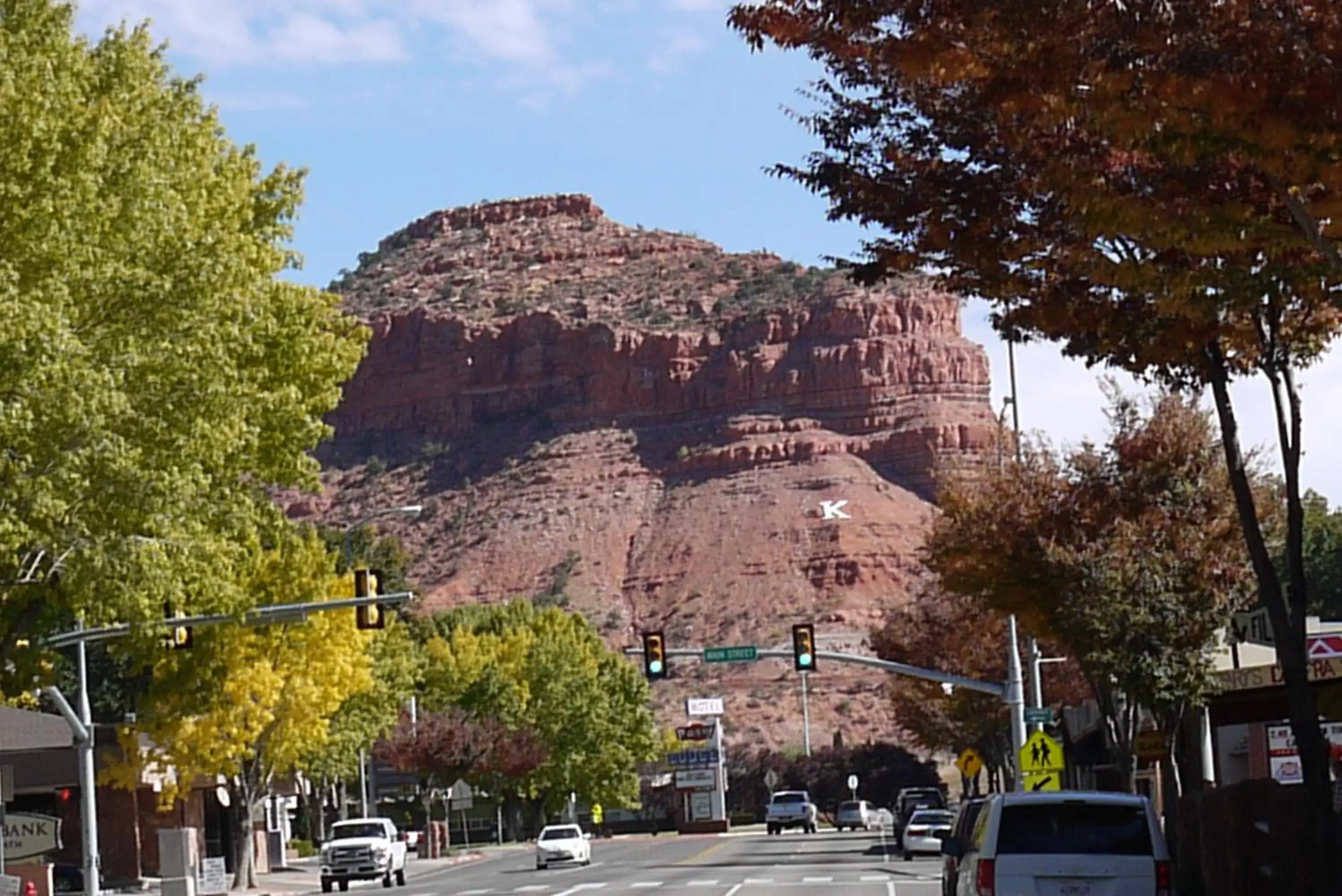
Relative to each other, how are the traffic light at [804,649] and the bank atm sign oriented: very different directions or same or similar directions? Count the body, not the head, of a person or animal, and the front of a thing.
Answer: same or similar directions

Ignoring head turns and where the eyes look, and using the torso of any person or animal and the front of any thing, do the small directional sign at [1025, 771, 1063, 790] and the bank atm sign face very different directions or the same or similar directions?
same or similar directions

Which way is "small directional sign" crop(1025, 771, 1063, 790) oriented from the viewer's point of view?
toward the camera

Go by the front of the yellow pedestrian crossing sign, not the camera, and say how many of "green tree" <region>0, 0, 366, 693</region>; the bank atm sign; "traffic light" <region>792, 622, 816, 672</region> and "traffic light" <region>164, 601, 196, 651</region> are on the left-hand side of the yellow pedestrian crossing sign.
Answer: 0

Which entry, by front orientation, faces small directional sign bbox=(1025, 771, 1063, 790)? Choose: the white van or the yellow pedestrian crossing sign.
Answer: the white van

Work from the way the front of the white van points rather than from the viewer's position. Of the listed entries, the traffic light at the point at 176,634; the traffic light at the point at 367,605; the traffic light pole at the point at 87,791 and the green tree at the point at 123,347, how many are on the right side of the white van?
0

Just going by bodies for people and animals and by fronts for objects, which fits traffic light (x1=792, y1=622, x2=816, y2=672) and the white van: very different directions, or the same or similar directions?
very different directions

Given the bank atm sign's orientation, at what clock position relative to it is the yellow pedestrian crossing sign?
The yellow pedestrian crossing sign is roughly at 9 o'clock from the bank atm sign.

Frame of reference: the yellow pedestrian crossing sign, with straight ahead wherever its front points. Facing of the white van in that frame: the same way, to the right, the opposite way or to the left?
the opposite way

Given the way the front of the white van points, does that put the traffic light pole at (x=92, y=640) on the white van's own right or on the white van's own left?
on the white van's own left

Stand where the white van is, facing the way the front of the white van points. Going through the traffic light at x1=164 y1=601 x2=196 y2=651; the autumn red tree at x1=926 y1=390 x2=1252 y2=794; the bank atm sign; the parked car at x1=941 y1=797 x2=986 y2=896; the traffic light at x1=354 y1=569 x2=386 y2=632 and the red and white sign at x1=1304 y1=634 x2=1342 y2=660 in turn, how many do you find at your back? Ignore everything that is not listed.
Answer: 0

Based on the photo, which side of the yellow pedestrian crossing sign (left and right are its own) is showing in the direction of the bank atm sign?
right

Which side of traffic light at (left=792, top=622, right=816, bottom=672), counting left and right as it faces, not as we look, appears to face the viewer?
front

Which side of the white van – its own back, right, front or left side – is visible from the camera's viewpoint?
back

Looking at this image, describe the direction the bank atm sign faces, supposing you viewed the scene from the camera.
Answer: facing the viewer

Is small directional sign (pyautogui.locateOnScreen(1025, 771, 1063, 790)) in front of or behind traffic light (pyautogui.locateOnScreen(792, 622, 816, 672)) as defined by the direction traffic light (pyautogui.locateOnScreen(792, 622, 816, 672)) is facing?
in front

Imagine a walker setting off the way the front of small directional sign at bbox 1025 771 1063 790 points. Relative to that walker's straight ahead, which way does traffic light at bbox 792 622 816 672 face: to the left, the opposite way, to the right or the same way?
the same way

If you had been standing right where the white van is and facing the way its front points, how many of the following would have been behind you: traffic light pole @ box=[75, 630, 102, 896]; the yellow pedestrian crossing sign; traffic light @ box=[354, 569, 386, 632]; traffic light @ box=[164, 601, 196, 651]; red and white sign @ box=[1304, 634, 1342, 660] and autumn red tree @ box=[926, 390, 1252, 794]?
0

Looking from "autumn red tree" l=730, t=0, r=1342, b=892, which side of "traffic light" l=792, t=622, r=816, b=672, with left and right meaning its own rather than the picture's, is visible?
front
